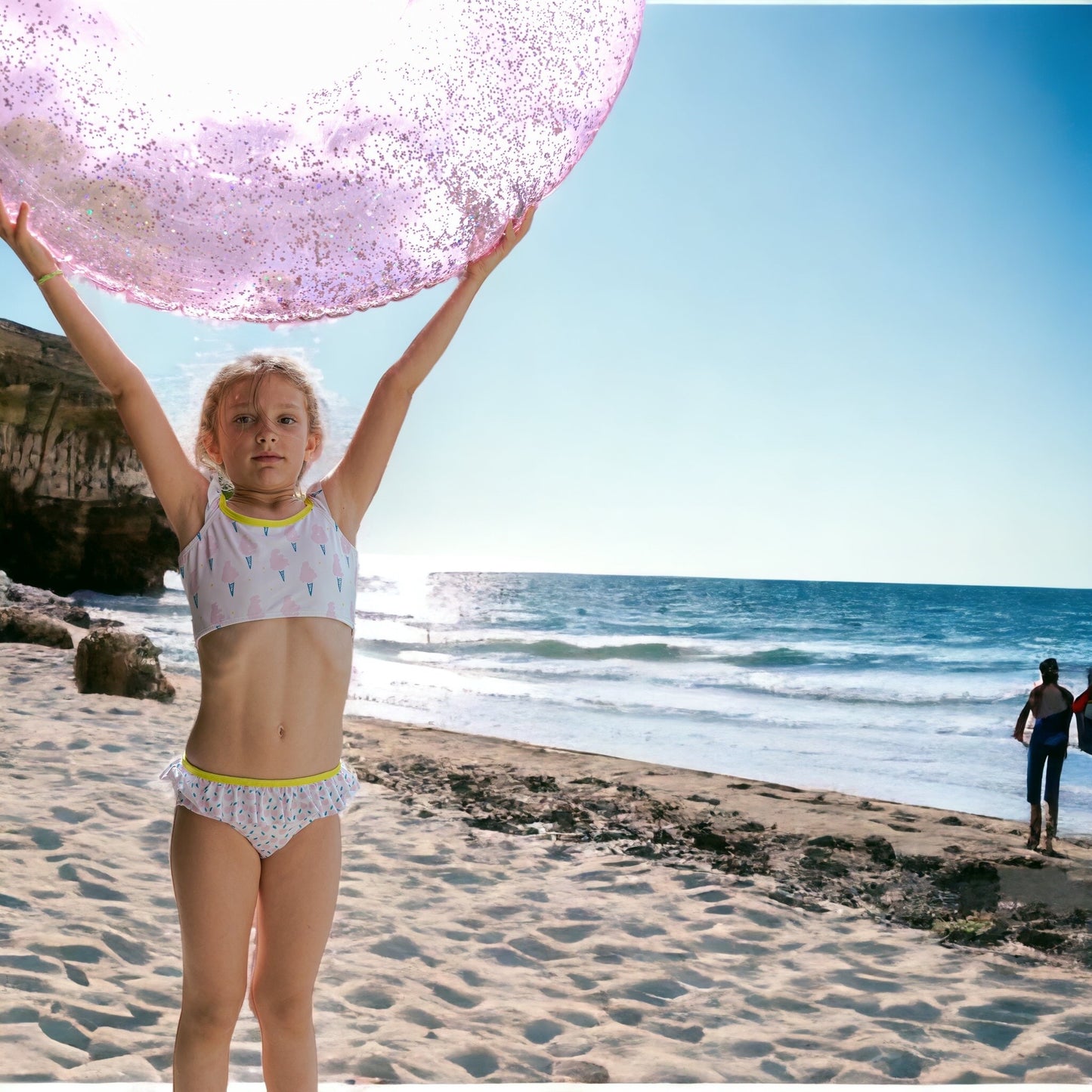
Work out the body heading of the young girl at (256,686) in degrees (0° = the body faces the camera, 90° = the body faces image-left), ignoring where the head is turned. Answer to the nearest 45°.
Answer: approximately 0°

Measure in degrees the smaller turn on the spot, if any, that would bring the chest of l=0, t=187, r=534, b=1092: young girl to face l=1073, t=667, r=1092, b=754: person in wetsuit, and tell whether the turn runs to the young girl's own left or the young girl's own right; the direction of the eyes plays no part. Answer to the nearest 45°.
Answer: approximately 135° to the young girl's own left

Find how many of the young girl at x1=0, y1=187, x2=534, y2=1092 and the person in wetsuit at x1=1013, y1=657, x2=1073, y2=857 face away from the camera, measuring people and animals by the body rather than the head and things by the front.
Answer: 1

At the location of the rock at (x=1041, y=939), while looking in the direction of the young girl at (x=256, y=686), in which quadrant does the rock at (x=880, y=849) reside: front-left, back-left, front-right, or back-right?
back-right

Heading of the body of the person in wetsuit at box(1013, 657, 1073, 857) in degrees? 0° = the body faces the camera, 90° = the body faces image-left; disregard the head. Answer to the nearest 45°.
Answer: approximately 180°

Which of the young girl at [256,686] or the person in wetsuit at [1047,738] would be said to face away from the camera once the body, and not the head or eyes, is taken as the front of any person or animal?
the person in wetsuit
